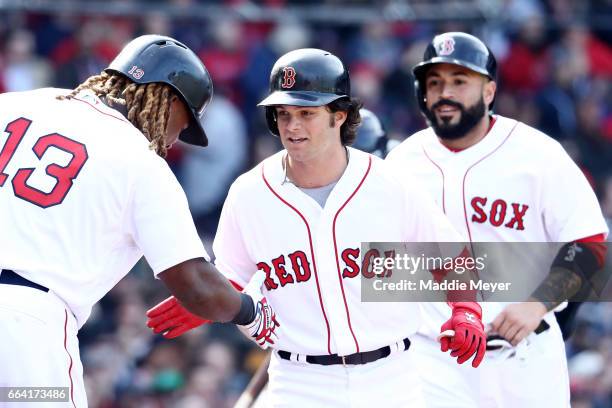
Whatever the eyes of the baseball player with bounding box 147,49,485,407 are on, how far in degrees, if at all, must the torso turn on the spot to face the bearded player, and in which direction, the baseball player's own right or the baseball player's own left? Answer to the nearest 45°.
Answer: approximately 135° to the baseball player's own left

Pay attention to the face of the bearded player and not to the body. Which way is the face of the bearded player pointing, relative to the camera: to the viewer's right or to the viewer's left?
to the viewer's left

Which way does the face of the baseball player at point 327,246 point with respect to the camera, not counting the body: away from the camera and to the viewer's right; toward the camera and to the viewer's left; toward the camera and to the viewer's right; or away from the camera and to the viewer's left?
toward the camera and to the viewer's left

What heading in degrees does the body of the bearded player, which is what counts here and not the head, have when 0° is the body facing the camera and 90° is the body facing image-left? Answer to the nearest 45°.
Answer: approximately 45°

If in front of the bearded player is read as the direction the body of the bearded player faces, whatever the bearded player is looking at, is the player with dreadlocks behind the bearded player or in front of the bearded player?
in front

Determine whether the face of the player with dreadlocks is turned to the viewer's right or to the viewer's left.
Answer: to the viewer's right

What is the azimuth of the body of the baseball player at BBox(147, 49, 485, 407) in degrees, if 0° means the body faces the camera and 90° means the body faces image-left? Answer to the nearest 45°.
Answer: approximately 0°

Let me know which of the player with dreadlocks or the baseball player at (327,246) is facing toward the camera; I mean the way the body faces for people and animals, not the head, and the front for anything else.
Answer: the baseball player

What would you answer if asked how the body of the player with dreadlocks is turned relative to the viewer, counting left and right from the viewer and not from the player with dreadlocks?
facing away from the viewer and to the right of the viewer

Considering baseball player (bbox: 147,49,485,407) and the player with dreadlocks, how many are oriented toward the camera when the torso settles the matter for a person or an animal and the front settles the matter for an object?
1
